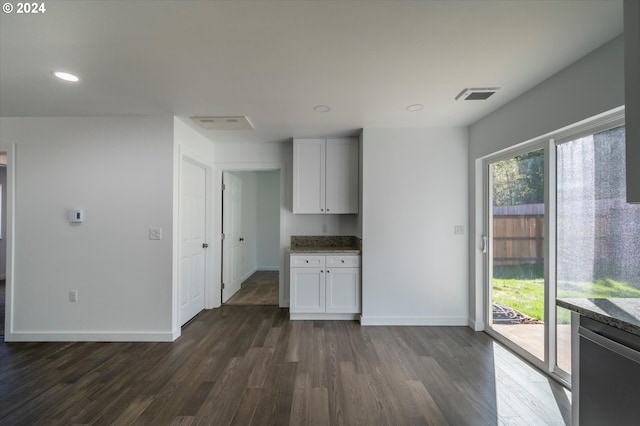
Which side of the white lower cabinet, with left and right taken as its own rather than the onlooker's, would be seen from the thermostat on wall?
right

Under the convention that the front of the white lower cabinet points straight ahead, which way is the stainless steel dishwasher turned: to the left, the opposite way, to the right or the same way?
to the right

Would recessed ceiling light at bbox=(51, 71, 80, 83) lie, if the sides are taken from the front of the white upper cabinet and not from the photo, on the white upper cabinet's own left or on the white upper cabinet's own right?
on the white upper cabinet's own right

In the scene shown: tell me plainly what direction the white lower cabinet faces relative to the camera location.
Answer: facing the viewer

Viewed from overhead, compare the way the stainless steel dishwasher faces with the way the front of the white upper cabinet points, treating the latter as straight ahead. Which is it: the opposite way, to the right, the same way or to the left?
to the right

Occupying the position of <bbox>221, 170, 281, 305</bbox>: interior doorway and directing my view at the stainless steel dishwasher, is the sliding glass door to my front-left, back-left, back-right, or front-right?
front-left

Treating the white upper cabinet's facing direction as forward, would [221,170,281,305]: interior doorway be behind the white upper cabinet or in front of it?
behind

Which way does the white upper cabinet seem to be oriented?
toward the camera

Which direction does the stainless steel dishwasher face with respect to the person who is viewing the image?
facing the viewer and to the left of the viewer

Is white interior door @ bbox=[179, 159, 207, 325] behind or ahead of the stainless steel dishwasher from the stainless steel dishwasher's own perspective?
ahead

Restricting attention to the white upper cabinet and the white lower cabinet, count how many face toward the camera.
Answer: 2

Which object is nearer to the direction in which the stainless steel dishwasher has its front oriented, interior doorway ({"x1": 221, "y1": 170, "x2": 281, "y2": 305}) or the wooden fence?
the interior doorway

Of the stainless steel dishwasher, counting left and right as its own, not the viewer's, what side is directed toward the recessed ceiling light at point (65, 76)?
front

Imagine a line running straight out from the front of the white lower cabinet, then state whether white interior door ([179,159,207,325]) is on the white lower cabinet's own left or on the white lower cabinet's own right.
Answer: on the white lower cabinet's own right

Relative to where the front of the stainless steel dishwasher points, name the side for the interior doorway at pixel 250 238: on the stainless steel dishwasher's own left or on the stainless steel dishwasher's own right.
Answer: on the stainless steel dishwasher's own right

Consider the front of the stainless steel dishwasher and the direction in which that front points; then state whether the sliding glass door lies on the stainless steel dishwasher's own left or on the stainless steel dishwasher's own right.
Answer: on the stainless steel dishwasher's own right
